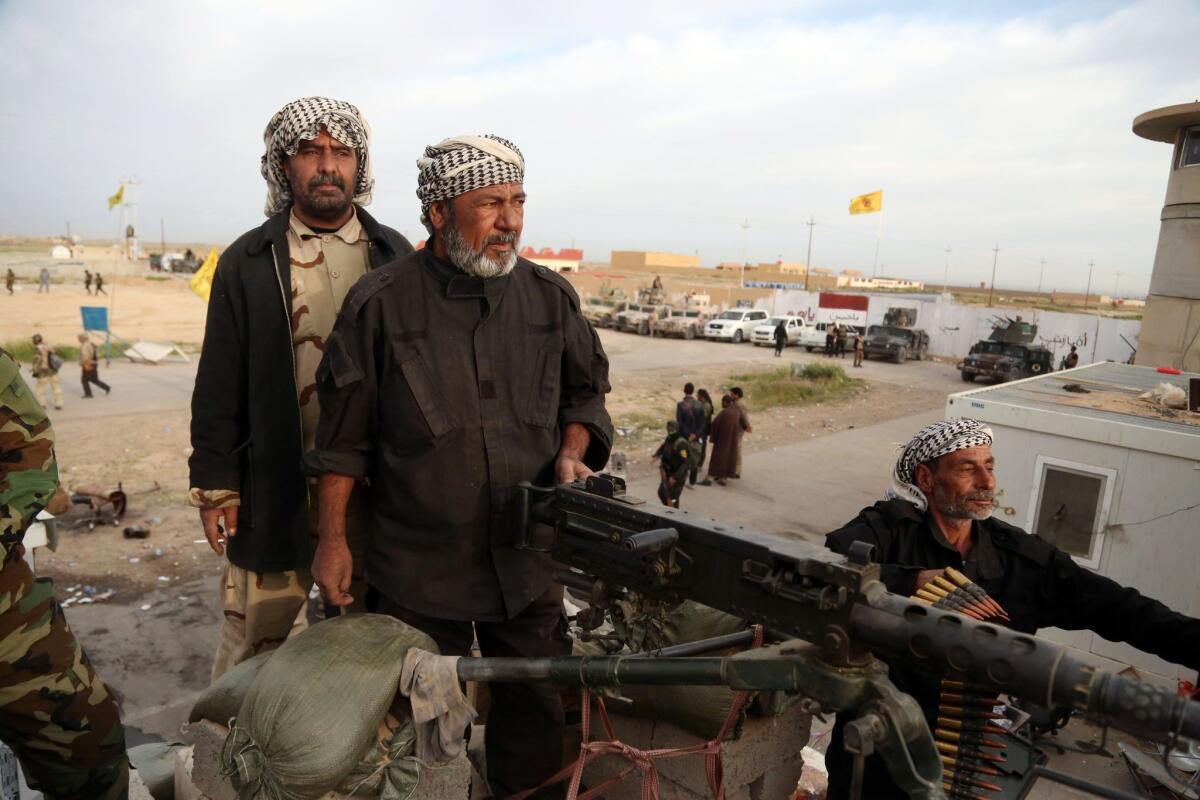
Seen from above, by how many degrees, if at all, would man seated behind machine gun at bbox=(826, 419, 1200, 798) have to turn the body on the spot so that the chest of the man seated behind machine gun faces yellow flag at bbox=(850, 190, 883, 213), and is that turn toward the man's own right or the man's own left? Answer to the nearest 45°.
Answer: approximately 135° to the man's own left

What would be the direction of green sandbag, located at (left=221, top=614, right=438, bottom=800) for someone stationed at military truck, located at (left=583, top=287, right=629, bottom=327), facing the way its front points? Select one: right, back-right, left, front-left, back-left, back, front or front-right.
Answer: front-left

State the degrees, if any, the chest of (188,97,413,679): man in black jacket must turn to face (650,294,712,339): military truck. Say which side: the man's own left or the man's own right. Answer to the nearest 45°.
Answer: approximately 135° to the man's own left

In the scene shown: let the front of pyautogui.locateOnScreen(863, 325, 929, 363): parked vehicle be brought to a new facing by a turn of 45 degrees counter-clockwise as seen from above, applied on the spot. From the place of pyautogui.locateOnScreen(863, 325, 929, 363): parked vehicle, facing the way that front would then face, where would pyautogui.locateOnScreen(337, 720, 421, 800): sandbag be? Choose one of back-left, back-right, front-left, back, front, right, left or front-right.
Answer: front

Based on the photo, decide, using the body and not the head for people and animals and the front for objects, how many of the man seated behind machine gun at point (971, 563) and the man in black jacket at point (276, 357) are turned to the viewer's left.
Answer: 0

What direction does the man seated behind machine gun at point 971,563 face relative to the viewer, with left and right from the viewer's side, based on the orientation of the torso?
facing the viewer and to the right of the viewer

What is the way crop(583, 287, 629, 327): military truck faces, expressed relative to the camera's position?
facing the viewer and to the left of the viewer

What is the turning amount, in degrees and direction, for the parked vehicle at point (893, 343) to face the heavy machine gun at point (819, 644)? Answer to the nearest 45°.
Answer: approximately 45° to its left

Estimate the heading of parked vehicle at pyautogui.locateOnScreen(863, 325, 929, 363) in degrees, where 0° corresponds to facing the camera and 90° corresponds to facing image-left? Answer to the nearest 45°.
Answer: approximately 45°

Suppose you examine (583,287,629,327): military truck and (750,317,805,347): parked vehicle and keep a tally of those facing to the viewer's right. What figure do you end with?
0

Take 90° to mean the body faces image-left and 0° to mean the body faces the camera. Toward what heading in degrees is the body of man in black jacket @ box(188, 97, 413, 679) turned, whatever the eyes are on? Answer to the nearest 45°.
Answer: approximately 0°

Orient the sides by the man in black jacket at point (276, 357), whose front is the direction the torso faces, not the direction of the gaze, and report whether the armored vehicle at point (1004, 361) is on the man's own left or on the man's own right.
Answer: on the man's own left
